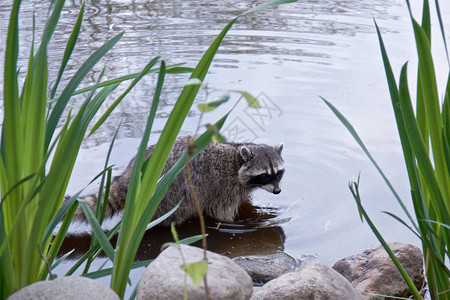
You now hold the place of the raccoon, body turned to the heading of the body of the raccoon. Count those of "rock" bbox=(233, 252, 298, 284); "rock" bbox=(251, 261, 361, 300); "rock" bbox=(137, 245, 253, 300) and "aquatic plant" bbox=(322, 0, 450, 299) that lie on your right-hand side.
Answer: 4

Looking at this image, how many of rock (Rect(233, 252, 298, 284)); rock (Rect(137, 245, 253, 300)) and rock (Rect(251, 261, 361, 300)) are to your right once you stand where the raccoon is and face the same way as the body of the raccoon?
3

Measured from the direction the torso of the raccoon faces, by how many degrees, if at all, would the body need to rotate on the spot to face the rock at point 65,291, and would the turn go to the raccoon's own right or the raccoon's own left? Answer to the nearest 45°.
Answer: approximately 90° to the raccoon's own right

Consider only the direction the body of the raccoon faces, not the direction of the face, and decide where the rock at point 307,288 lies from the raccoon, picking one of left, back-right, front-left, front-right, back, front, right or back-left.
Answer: right

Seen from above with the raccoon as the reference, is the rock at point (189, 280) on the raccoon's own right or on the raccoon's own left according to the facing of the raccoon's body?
on the raccoon's own right

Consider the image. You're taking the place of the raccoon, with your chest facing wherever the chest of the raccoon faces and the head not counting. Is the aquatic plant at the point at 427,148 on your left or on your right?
on your right

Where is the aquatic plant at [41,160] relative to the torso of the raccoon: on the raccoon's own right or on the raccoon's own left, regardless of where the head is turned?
on the raccoon's own right

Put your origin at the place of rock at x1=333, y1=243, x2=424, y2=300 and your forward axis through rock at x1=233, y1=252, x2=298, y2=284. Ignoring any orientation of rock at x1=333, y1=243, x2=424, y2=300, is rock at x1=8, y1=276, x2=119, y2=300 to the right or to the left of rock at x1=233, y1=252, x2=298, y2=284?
left

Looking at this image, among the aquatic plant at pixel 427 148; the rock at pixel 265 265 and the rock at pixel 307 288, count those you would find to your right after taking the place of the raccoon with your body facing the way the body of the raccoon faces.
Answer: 3

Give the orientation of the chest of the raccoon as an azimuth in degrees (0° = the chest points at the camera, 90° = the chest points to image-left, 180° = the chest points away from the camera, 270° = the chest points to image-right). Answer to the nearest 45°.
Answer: approximately 270°
